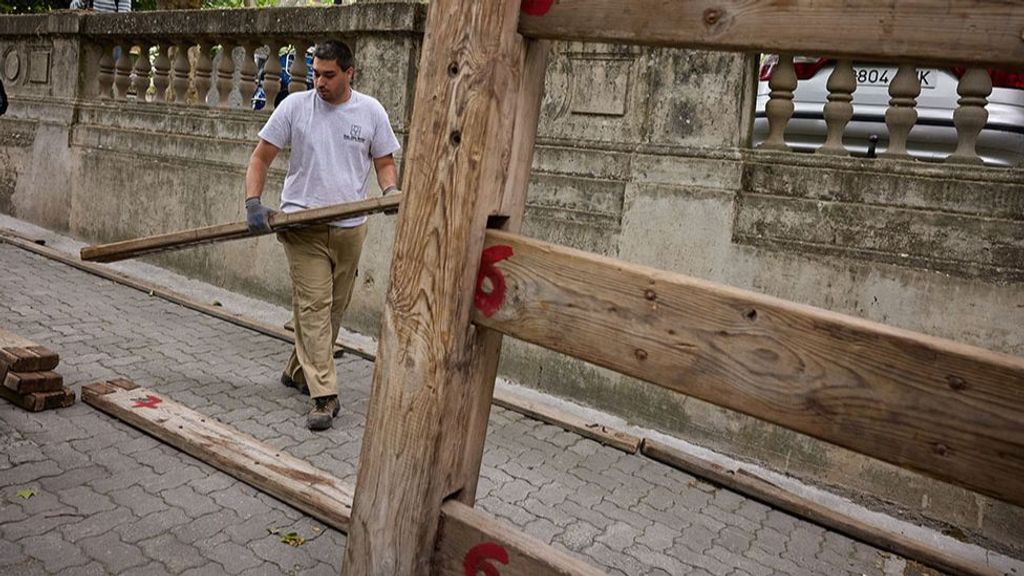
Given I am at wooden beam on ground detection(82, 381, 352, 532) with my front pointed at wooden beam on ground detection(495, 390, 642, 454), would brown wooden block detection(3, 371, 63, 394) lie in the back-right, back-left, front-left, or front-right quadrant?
back-left

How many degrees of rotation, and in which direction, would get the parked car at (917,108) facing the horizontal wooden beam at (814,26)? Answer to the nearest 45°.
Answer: approximately 180°

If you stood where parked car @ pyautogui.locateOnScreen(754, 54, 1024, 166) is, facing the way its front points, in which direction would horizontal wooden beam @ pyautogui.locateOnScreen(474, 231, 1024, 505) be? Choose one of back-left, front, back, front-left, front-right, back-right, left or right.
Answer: back

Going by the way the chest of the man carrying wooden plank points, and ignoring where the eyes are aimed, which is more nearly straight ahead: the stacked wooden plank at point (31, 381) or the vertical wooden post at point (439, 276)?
the vertical wooden post

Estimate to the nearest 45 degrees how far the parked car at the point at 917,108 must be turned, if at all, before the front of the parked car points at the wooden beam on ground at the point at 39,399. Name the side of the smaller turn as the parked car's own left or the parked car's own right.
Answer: approximately 135° to the parked car's own left

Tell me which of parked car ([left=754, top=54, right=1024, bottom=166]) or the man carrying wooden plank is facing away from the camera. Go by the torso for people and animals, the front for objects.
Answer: the parked car

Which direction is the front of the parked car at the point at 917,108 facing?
away from the camera

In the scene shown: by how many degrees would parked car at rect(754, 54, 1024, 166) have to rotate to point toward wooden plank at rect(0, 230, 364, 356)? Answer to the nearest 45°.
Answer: approximately 90° to its left

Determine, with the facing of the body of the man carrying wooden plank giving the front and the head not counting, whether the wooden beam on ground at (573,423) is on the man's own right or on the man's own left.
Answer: on the man's own left
